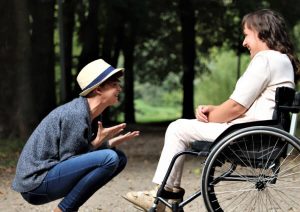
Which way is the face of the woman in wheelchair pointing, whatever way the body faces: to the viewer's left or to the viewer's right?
to the viewer's left

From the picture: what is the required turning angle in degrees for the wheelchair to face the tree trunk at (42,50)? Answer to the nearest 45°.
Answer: approximately 45° to its right

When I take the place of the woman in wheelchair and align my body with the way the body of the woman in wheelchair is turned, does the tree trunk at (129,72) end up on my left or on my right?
on my right

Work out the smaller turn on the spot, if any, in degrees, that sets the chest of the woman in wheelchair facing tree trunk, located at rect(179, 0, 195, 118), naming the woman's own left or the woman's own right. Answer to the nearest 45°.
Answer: approximately 90° to the woman's own right

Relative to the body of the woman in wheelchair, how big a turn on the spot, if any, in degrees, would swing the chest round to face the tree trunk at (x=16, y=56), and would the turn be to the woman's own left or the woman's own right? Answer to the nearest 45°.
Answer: approximately 45° to the woman's own right

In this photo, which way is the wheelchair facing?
to the viewer's left

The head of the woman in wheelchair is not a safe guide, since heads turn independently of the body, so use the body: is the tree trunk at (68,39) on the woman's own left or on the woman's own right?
on the woman's own right

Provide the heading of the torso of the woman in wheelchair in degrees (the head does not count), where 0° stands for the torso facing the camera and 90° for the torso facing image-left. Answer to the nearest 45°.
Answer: approximately 90°

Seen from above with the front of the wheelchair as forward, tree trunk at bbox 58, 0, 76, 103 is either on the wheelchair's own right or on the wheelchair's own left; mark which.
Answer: on the wheelchair's own right

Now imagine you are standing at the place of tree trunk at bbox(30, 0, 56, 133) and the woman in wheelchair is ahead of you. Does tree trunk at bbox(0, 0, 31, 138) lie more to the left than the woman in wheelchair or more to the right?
right
